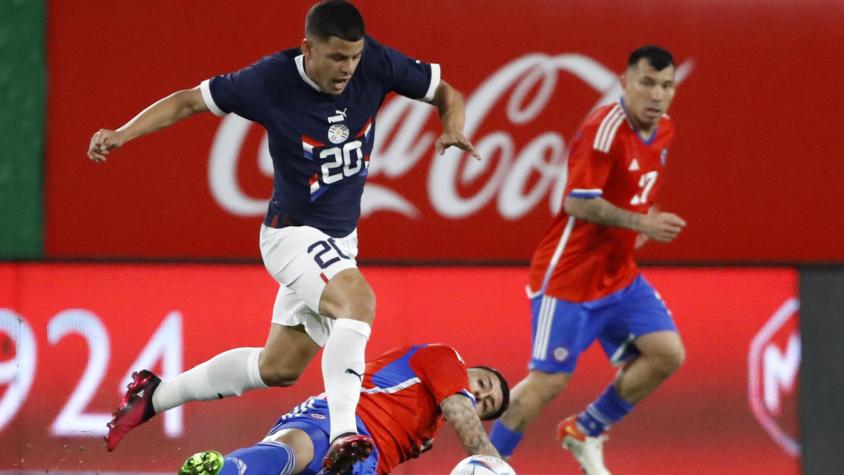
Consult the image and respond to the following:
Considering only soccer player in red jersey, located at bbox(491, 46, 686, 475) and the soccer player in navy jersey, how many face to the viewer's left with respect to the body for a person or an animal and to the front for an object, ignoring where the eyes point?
0

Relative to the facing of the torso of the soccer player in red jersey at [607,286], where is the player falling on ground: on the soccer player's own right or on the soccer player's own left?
on the soccer player's own right

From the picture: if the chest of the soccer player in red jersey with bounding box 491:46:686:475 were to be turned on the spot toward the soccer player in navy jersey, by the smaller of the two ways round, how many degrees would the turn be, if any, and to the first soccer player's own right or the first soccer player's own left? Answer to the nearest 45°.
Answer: approximately 90° to the first soccer player's own right

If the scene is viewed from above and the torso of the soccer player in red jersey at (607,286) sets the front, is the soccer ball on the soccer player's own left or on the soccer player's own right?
on the soccer player's own right

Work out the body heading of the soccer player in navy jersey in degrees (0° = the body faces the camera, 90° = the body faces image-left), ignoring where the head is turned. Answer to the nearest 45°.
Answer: approximately 315°

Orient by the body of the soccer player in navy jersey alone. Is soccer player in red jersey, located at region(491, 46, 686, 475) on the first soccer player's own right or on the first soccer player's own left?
on the first soccer player's own left
